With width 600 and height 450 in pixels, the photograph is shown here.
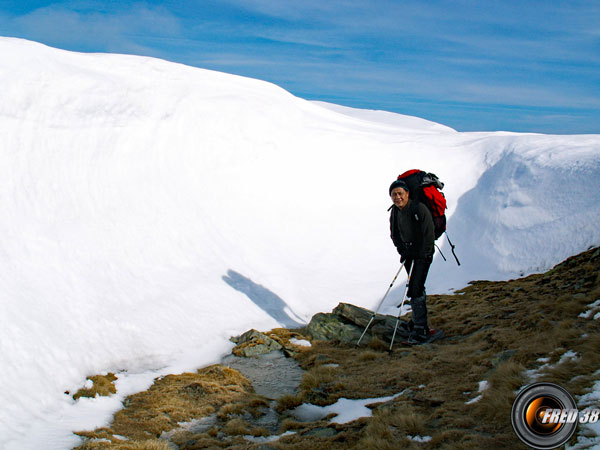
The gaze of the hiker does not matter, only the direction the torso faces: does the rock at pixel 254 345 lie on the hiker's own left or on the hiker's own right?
on the hiker's own right

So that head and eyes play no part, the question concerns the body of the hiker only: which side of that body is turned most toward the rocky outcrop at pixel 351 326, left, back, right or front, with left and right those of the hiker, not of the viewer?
right

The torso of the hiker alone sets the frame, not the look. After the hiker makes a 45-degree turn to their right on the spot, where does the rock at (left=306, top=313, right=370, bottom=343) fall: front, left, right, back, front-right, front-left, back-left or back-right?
front-right

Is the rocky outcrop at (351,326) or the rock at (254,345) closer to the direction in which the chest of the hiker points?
the rock

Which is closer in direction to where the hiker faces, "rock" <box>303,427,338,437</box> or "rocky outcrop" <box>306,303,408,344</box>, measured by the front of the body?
the rock

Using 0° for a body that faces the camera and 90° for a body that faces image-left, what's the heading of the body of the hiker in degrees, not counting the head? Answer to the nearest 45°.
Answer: approximately 45°
